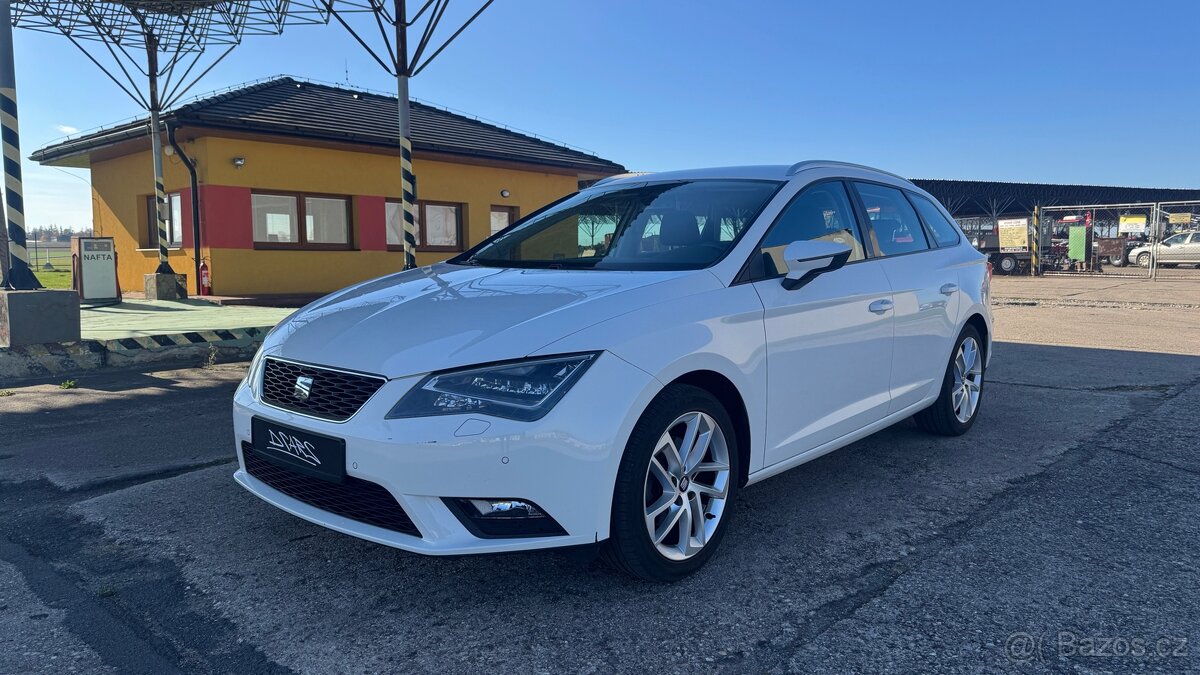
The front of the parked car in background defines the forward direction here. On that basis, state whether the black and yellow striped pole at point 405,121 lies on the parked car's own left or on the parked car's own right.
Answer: on the parked car's own left

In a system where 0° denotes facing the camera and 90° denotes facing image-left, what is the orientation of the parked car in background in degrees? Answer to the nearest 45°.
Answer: approximately 90°

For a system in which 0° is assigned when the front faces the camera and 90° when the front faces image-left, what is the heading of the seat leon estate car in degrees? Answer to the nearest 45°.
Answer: approximately 45°

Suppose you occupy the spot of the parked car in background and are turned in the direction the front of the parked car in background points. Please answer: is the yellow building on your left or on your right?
on your left

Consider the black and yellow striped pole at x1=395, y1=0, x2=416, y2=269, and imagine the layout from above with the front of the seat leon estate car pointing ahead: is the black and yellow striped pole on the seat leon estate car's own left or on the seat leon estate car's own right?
on the seat leon estate car's own right

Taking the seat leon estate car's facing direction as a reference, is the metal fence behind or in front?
behind

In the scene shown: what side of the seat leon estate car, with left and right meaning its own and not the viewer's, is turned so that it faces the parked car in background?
back

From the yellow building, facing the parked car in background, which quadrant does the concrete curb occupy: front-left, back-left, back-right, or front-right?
back-right

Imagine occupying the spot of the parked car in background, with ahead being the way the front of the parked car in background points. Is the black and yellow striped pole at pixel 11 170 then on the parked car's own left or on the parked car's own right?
on the parked car's own left
